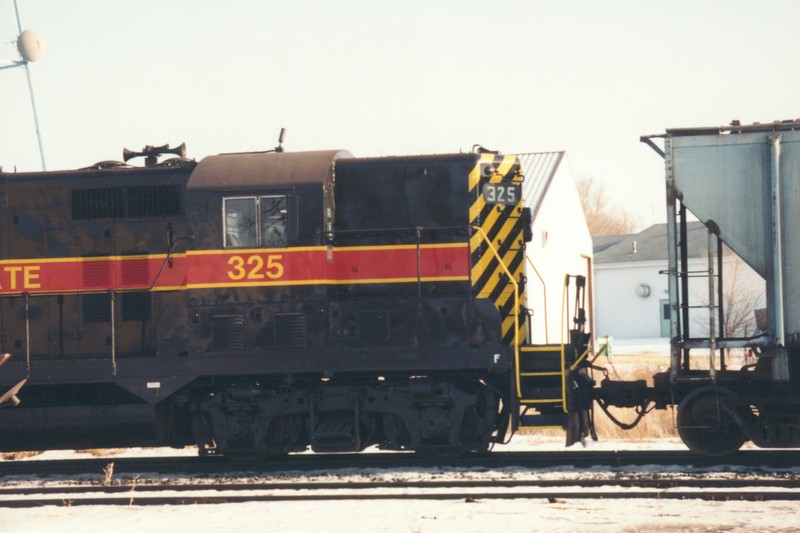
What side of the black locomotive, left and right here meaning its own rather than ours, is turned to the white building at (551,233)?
left

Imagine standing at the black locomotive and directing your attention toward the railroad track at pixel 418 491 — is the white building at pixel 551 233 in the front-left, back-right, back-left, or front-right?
back-left

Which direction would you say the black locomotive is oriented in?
to the viewer's right

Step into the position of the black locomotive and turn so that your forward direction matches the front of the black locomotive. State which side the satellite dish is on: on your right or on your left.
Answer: on your left

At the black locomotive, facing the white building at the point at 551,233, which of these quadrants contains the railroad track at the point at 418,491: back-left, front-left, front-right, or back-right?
back-right
